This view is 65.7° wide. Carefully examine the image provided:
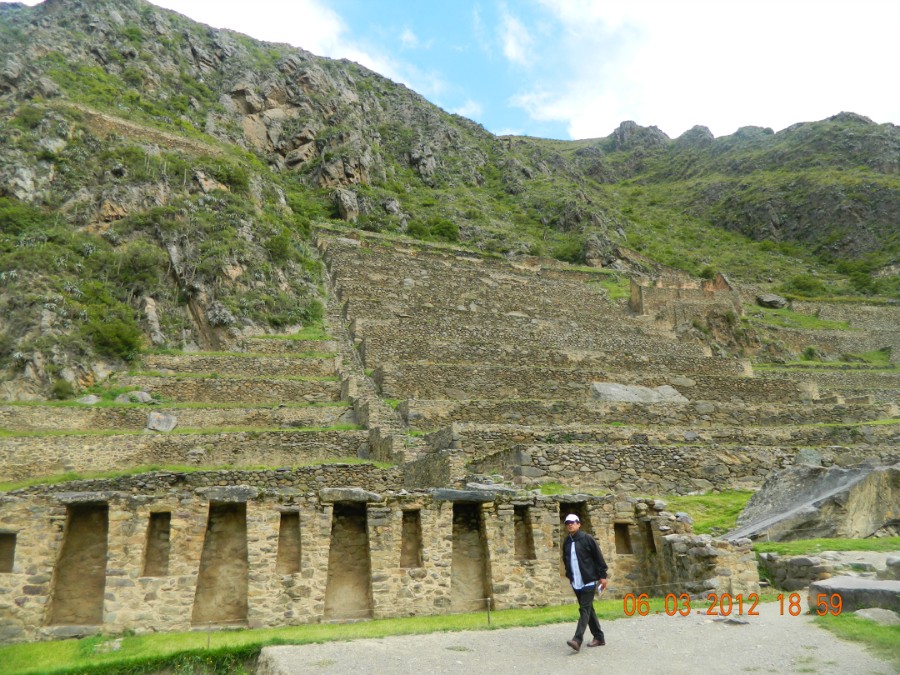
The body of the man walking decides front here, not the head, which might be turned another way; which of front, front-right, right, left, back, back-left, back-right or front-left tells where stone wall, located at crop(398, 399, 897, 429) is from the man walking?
back-right

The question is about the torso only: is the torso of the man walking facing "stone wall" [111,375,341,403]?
no

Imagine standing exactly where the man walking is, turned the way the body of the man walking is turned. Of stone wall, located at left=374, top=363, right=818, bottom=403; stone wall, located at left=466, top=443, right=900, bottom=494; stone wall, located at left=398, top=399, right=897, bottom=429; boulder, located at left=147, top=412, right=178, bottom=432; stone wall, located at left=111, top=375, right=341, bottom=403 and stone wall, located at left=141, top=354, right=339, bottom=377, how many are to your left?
0

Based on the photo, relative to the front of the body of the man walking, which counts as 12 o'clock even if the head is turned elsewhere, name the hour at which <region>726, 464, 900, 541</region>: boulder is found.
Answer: The boulder is roughly at 6 o'clock from the man walking.

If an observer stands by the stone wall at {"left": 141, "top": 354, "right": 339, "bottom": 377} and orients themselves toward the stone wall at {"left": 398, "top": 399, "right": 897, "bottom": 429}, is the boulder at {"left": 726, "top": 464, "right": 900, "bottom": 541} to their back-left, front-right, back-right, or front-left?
front-right

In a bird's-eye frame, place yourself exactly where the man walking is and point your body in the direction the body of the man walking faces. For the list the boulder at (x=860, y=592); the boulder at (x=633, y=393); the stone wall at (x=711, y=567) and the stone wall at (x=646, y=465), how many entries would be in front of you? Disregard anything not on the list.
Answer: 0

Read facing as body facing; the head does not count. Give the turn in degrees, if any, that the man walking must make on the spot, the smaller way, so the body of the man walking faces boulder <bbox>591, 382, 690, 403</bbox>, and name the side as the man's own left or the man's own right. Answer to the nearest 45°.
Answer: approximately 135° to the man's own right

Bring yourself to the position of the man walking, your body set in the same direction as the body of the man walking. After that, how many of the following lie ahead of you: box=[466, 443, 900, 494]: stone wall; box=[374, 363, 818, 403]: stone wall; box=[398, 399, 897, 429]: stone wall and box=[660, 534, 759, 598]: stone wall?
0

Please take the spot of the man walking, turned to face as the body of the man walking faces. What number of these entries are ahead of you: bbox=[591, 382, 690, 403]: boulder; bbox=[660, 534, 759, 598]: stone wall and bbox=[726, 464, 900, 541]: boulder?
0

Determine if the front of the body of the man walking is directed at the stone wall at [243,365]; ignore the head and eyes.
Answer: no

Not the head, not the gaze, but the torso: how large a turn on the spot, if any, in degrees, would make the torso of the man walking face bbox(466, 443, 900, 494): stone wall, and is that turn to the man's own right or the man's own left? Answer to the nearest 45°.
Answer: approximately 135° to the man's own right

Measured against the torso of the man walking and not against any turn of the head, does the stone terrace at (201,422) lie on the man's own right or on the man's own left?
on the man's own right

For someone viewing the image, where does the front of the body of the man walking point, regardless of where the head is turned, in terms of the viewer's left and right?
facing the viewer and to the left of the viewer

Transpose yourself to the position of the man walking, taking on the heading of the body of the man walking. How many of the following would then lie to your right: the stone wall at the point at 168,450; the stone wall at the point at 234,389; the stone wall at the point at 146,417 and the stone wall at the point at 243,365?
4

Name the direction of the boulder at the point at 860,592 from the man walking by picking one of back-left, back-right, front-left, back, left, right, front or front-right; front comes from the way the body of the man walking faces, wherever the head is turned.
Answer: back-left

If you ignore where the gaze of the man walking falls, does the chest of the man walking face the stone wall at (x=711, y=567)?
no

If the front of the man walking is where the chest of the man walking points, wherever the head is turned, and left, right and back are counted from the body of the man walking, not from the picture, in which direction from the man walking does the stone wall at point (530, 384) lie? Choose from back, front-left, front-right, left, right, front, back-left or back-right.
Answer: back-right
